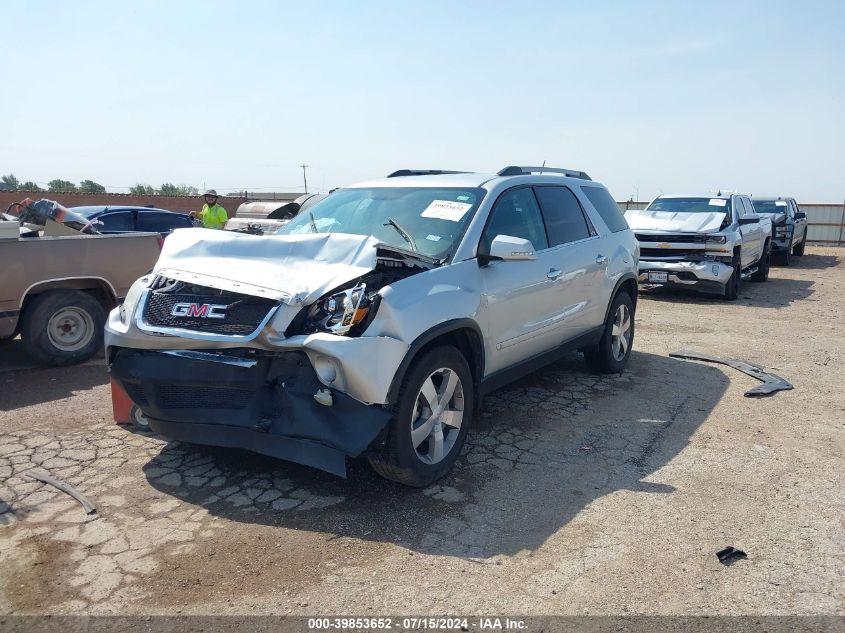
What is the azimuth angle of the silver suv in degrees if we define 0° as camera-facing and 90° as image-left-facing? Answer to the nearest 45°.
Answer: approximately 45°

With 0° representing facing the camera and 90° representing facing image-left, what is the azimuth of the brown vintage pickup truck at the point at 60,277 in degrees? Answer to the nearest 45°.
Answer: approximately 90°

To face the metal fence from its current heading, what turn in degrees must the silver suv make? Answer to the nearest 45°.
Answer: approximately 180°

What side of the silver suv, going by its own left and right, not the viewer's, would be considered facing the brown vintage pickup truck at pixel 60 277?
right

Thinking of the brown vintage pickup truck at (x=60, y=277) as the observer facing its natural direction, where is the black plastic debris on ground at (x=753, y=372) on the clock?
The black plastic debris on ground is roughly at 7 o'clock from the brown vintage pickup truck.

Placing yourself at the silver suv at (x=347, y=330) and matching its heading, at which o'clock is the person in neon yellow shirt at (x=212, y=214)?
The person in neon yellow shirt is roughly at 4 o'clock from the silver suv.

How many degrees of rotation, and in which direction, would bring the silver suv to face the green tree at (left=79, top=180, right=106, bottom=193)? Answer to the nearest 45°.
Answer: approximately 135° to its right

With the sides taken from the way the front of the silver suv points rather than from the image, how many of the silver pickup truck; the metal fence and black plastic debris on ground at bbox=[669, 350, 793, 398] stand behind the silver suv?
3

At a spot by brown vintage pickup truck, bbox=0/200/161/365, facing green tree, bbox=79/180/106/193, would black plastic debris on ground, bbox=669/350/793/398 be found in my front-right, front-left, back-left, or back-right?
back-right

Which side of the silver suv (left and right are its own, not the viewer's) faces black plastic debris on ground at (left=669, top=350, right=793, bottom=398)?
back

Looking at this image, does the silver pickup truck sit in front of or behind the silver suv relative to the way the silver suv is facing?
behind
